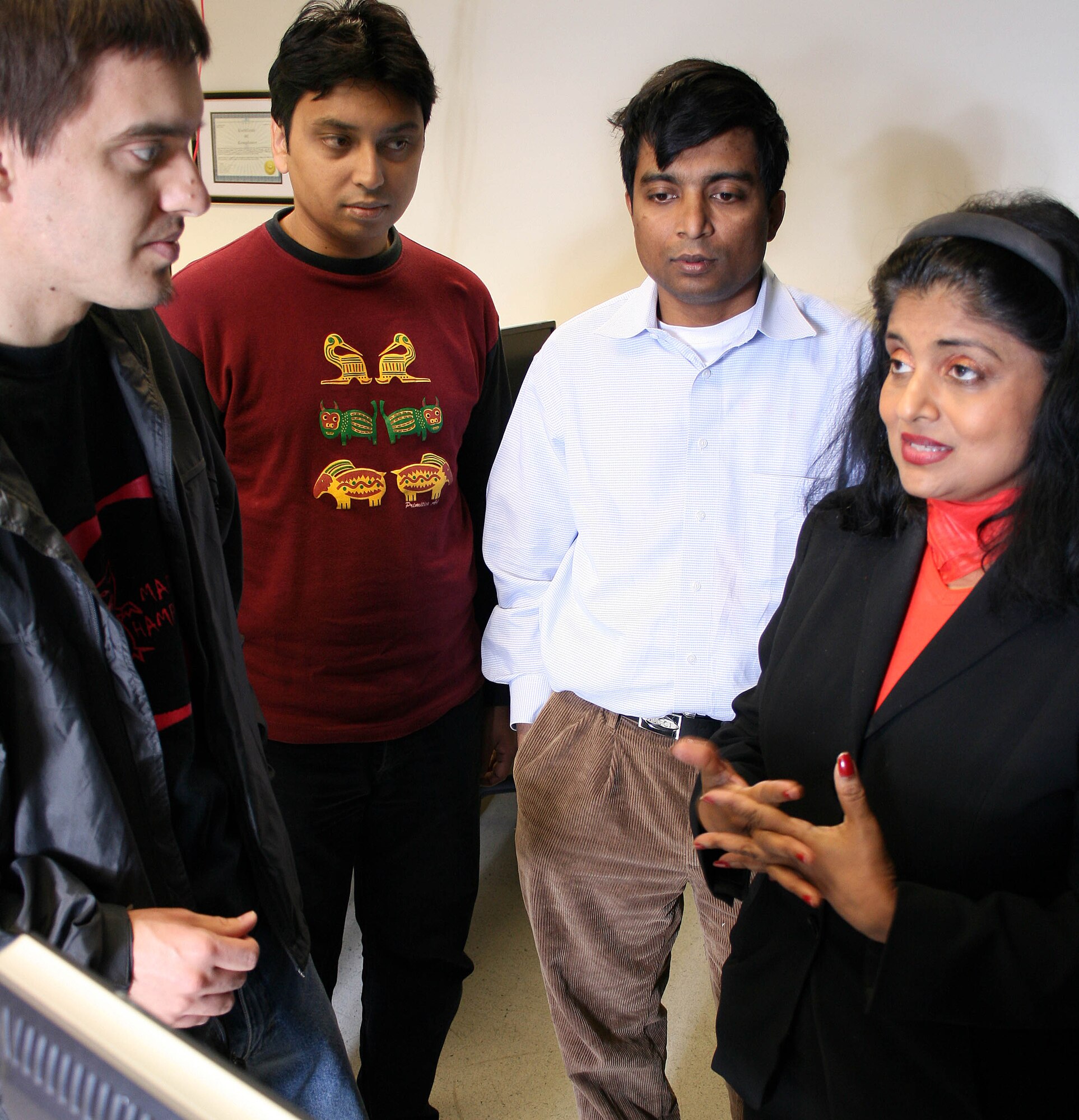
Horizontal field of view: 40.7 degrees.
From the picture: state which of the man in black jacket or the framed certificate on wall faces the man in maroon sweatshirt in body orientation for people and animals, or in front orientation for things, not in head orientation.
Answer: the framed certificate on wall

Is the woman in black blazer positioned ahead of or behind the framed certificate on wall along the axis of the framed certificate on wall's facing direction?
ahead

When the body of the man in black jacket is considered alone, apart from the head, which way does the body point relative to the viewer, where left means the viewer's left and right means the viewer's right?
facing the viewer and to the right of the viewer

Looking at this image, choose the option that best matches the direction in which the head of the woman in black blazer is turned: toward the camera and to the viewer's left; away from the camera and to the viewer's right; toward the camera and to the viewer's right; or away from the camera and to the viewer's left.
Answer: toward the camera and to the viewer's left

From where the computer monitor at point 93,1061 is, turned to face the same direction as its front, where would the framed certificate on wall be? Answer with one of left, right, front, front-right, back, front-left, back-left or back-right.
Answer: front-left

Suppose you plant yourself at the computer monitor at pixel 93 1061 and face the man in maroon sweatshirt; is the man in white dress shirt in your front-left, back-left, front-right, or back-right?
front-right

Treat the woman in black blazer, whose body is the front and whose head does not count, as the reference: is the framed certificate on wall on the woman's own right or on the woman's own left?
on the woman's own right

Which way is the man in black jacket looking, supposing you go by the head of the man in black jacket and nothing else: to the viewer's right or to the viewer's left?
to the viewer's right

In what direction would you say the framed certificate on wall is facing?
toward the camera

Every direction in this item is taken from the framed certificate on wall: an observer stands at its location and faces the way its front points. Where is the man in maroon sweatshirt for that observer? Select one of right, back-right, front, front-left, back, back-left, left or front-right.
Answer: front

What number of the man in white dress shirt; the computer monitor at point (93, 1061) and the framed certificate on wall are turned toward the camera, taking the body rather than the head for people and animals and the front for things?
2

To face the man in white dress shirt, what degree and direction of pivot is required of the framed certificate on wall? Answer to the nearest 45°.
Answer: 0° — it already faces them

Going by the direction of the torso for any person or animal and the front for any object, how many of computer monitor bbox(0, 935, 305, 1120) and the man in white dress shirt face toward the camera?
1

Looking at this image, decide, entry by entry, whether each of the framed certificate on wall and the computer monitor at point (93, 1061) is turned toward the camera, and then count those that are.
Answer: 1

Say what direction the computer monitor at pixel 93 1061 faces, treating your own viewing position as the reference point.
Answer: facing away from the viewer and to the right of the viewer

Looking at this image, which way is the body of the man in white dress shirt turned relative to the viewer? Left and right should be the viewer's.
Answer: facing the viewer

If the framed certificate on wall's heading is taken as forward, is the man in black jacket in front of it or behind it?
in front
